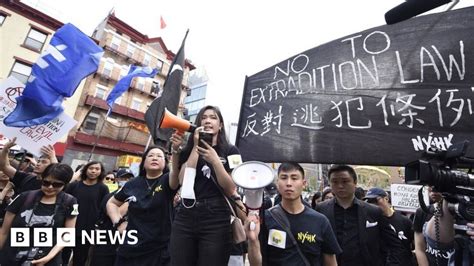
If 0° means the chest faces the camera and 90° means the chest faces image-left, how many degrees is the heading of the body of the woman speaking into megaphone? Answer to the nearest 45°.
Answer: approximately 0°

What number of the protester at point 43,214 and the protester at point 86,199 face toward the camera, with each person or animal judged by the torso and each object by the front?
2

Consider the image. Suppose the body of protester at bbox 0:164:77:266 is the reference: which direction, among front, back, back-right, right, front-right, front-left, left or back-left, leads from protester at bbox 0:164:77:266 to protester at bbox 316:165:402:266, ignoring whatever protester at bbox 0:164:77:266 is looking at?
front-left

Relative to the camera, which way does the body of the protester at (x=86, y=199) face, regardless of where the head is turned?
toward the camera

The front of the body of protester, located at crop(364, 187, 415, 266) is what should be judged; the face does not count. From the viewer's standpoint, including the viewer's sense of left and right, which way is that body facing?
facing the viewer and to the left of the viewer

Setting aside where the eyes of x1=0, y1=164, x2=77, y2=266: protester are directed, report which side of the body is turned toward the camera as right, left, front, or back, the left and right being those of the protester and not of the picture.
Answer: front

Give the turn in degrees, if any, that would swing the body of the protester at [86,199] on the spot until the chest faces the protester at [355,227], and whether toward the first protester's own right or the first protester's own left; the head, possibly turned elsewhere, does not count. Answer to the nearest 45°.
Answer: approximately 45° to the first protester's own left

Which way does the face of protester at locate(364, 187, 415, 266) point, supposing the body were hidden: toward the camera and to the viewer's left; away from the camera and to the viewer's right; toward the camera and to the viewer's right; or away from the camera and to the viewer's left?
toward the camera and to the viewer's left

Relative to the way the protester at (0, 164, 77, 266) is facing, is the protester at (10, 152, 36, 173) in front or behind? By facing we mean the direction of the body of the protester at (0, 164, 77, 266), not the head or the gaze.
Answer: behind

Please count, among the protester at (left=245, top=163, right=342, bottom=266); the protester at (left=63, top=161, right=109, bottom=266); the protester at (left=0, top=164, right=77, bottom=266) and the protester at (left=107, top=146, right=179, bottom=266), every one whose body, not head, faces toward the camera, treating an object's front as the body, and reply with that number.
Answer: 4
